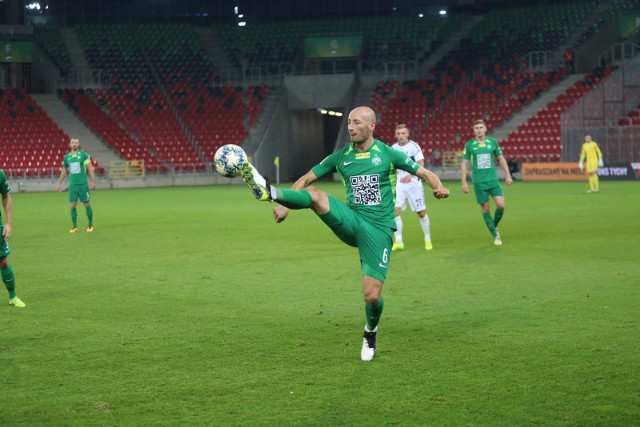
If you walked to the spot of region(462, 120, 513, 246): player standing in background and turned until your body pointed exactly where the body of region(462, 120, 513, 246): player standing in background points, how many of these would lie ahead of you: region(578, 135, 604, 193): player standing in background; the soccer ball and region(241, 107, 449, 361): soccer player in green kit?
2

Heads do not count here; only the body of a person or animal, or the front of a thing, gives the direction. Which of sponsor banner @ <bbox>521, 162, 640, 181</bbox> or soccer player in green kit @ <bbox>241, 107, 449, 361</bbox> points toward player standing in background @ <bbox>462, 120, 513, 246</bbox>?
the sponsor banner

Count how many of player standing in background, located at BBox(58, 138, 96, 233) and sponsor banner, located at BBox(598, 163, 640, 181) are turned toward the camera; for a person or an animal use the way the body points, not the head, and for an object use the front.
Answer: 2

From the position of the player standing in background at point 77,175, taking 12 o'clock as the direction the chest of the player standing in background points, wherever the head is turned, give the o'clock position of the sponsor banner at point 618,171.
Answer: The sponsor banner is roughly at 8 o'clock from the player standing in background.

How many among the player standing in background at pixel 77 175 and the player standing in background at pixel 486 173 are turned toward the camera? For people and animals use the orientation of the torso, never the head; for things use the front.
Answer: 2

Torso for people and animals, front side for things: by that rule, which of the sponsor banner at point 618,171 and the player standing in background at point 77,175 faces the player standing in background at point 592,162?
the sponsor banner

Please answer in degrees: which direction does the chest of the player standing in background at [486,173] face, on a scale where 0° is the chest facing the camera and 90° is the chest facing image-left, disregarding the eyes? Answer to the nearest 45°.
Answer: approximately 0°

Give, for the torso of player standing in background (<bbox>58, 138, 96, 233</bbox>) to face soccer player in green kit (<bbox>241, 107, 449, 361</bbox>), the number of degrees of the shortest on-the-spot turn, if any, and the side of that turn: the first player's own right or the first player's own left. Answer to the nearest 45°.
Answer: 0° — they already face them
